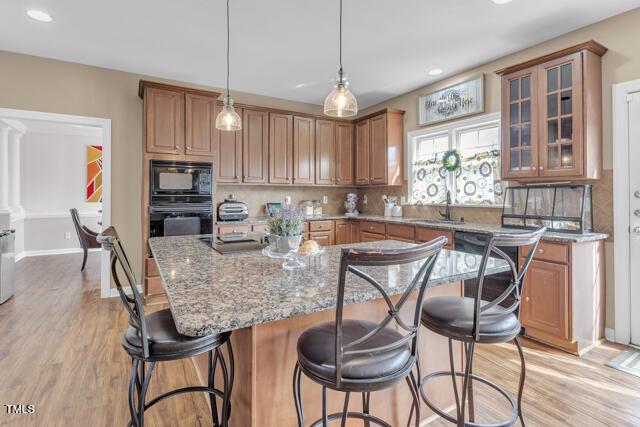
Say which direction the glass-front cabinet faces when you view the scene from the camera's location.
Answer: facing the viewer and to the left of the viewer

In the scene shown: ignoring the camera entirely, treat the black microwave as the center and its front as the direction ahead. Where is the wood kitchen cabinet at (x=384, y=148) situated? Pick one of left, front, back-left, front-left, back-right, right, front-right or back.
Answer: left

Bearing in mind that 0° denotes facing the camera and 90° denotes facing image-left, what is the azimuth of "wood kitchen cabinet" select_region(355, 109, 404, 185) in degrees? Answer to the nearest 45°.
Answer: approximately 45°

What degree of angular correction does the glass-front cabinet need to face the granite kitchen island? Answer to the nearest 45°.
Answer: approximately 45° to its left

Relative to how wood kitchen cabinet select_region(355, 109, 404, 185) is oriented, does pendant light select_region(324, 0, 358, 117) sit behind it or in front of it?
in front

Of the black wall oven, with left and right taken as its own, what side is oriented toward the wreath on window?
left

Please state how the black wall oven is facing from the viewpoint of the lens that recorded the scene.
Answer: facing the viewer

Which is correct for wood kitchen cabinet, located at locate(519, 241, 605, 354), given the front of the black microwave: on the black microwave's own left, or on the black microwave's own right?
on the black microwave's own left

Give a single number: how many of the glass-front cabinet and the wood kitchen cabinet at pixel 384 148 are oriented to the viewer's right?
0

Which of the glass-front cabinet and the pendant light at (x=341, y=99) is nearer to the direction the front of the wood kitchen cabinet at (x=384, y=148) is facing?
the pendant light

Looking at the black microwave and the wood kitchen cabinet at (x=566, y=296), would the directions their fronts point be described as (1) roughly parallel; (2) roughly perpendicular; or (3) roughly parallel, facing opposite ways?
roughly perpendicular

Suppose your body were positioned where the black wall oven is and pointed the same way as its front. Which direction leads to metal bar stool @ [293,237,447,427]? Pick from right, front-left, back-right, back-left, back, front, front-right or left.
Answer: front

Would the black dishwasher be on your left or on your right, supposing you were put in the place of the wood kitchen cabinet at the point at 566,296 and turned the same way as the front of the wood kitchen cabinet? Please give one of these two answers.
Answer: on your right

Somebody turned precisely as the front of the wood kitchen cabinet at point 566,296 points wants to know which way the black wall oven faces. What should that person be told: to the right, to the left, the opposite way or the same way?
to the left
